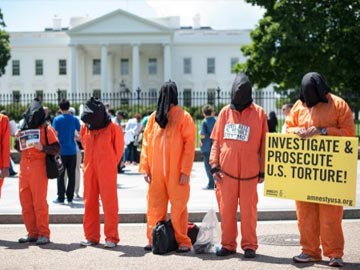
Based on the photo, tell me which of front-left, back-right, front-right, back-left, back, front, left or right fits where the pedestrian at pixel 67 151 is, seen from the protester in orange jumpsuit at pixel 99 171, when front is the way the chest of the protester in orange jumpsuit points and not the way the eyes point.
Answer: back-right

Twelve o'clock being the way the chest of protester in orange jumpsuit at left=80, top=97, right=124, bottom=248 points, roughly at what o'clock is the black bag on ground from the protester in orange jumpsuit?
The black bag on ground is roughly at 9 o'clock from the protester in orange jumpsuit.

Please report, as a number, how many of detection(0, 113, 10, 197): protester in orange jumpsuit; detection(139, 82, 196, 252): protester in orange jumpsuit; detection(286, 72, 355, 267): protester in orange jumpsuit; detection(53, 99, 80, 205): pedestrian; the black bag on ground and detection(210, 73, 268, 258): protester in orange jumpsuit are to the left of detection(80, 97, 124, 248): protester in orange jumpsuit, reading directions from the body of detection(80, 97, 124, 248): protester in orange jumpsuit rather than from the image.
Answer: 4

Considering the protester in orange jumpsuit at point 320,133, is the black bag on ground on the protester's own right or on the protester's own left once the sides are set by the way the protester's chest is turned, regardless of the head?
on the protester's own right

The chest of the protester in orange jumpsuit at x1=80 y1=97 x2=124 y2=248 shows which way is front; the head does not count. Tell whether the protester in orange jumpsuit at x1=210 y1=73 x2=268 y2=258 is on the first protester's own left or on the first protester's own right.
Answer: on the first protester's own left

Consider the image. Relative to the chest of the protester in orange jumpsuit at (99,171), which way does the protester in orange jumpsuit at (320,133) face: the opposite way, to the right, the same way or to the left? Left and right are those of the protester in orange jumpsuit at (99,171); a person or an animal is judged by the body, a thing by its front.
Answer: the same way

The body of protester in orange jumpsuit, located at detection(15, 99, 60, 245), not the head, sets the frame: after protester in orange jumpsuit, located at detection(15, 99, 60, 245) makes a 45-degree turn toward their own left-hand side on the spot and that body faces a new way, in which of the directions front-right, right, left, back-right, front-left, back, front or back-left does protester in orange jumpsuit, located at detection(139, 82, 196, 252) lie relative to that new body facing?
front-left

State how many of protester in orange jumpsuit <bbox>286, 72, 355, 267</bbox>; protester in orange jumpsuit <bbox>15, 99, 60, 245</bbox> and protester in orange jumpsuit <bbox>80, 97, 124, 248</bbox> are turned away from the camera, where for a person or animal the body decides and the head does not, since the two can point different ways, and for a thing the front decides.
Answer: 0

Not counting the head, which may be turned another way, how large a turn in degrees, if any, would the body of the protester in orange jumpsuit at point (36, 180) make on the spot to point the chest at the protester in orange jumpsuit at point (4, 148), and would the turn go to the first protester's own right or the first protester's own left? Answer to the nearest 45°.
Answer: approximately 90° to the first protester's own right

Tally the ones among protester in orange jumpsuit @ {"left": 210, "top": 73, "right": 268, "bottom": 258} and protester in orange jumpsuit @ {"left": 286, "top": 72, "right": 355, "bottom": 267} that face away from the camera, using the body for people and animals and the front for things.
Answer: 0

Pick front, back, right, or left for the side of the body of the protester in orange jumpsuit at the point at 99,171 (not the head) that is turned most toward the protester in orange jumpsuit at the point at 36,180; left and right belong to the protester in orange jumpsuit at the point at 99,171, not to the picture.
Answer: right

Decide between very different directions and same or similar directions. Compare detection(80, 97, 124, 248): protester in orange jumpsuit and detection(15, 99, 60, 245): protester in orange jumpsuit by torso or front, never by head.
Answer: same or similar directions

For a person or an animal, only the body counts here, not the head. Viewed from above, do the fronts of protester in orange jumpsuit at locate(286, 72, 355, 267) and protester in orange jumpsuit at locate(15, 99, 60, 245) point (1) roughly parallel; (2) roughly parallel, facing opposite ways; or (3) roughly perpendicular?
roughly parallel

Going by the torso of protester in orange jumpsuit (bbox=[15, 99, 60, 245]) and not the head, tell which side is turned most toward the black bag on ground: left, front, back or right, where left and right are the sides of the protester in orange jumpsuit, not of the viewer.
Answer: left

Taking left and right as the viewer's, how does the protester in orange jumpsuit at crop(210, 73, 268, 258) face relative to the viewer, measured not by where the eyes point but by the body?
facing the viewer

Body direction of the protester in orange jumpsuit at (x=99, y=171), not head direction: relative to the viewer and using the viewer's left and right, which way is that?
facing the viewer and to the left of the viewer

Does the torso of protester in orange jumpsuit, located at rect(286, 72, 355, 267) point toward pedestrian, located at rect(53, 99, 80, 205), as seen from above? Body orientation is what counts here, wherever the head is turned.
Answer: no

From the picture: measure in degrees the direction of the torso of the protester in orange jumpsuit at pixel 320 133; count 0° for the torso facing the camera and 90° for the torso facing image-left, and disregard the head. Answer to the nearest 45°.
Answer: approximately 45°
